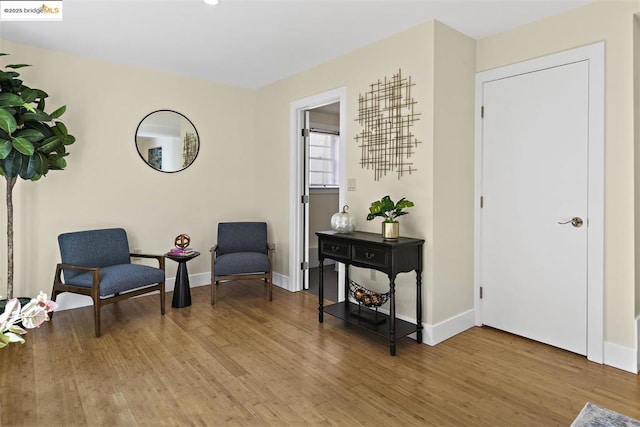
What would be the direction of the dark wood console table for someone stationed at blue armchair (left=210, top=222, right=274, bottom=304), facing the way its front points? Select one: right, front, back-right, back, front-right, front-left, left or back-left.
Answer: front-left

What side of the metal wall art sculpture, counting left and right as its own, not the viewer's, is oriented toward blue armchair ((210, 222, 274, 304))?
right

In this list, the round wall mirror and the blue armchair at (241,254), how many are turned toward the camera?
2

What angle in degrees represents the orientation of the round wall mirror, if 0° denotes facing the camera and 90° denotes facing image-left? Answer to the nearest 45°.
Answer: approximately 0°

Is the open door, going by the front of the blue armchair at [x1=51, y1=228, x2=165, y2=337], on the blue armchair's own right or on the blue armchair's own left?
on the blue armchair's own left

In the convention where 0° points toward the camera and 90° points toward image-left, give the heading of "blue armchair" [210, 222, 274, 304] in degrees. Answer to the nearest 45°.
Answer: approximately 0°

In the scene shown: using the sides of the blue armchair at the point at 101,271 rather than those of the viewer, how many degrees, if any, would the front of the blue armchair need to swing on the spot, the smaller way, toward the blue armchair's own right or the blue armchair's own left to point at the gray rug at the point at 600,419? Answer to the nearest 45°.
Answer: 0° — it already faces it

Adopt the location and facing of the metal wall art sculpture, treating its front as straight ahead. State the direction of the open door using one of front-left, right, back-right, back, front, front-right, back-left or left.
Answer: right

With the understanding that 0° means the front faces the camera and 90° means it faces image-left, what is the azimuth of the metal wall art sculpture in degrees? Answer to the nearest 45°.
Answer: approximately 45°

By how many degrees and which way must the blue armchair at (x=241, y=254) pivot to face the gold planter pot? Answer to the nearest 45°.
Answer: approximately 45° to its left

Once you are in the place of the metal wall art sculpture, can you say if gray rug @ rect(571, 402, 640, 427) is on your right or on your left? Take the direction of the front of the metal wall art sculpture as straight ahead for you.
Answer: on your left
